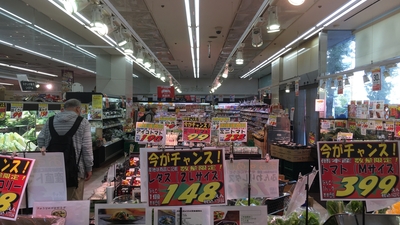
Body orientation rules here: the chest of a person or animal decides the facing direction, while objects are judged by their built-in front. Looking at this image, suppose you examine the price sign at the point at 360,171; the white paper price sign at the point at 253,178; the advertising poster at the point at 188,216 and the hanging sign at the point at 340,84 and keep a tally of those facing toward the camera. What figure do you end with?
3

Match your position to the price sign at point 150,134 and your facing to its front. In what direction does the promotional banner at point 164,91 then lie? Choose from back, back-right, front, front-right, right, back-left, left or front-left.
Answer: back
